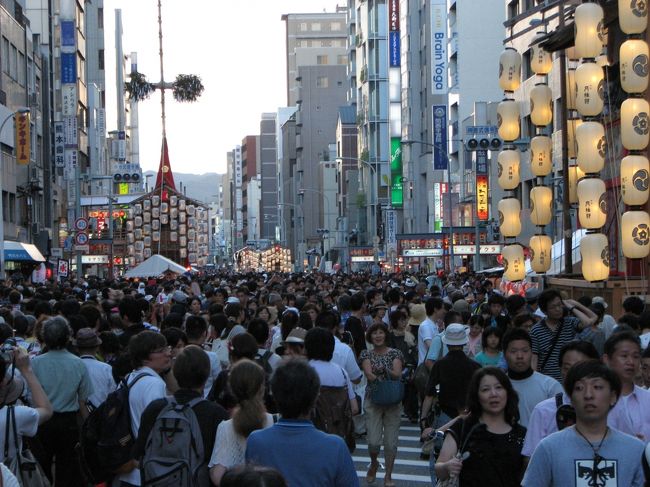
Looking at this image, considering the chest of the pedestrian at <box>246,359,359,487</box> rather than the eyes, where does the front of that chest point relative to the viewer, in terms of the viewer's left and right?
facing away from the viewer

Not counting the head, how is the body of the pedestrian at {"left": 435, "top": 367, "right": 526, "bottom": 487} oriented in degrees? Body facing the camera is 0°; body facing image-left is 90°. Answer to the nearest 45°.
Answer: approximately 0°

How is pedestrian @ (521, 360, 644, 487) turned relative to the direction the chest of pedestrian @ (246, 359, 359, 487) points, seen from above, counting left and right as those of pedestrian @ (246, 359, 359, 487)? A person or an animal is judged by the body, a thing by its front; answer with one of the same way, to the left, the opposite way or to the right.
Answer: the opposite way

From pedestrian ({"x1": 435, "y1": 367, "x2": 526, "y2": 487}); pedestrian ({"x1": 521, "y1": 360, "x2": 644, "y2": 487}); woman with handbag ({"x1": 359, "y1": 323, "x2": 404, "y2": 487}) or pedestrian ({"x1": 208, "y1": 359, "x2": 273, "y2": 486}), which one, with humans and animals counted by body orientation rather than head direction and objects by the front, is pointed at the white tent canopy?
pedestrian ({"x1": 208, "y1": 359, "x2": 273, "y2": 486})

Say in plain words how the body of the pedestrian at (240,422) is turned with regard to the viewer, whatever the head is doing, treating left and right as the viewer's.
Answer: facing away from the viewer

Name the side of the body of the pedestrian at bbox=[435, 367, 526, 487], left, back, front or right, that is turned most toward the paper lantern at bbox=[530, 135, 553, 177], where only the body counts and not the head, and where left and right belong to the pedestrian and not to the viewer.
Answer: back

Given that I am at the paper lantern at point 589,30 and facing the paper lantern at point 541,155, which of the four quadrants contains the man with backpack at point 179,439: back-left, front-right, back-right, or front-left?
back-left

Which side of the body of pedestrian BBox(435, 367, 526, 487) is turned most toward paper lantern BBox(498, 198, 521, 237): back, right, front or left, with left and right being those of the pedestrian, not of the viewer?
back

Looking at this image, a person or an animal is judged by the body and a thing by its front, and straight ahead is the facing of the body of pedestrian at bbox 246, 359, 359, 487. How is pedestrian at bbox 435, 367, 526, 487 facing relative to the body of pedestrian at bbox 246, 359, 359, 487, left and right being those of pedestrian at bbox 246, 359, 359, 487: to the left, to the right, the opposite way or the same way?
the opposite way

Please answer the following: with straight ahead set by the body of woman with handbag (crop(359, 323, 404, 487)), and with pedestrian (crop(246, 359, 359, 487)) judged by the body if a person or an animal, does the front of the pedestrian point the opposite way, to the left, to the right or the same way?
the opposite way

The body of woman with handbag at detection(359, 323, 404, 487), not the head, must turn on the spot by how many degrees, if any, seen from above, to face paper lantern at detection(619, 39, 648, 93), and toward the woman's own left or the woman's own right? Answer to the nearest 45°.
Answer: approximately 135° to the woman's own left
